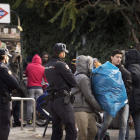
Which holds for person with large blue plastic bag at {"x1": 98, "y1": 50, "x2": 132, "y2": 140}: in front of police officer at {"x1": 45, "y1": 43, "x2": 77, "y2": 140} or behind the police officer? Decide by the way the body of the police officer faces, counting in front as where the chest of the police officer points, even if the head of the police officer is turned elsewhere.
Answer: in front

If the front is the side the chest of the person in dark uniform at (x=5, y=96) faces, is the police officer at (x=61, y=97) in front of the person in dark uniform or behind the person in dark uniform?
in front

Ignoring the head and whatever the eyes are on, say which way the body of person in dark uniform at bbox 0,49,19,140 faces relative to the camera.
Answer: to the viewer's right

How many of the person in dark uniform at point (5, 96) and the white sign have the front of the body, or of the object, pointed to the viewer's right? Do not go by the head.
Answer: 1

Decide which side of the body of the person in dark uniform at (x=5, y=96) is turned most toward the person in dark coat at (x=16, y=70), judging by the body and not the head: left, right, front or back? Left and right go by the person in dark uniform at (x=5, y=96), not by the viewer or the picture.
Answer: left

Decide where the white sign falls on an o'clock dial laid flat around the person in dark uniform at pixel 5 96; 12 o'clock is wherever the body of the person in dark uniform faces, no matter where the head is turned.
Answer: The white sign is roughly at 9 o'clock from the person in dark uniform.

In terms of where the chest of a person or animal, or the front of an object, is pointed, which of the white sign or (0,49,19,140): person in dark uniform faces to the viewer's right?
the person in dark uniform

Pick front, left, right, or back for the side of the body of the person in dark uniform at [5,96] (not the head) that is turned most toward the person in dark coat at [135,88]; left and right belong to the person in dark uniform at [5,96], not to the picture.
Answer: front

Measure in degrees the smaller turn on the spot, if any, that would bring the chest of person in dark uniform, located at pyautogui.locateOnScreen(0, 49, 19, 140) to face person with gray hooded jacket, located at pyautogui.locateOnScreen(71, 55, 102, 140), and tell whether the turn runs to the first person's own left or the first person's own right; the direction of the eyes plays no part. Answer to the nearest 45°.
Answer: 0° — they already face them
